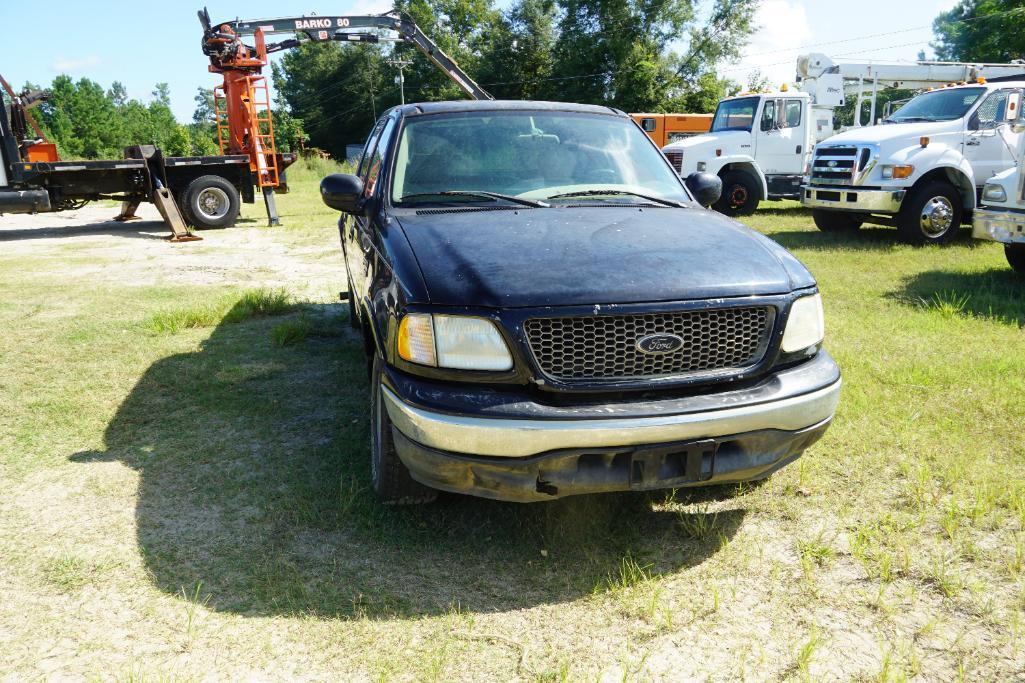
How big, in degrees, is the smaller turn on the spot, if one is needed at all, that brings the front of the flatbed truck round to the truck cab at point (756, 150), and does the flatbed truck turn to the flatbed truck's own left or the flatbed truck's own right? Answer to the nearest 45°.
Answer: approximately 180°

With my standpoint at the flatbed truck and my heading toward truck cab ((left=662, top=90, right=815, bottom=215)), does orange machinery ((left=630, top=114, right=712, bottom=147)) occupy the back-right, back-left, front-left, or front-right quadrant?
front-left

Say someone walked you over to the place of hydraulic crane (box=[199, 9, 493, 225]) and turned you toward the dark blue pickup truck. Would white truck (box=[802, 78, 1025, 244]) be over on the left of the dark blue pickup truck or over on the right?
left

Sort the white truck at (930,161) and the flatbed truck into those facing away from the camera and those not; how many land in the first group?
0

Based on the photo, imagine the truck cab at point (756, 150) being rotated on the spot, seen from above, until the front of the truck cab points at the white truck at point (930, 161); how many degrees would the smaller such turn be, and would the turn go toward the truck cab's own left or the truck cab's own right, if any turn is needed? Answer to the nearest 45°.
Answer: approximately 90° to the truck cab's own left

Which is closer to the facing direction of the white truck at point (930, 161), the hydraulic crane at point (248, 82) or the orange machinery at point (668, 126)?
the hydraulic crane

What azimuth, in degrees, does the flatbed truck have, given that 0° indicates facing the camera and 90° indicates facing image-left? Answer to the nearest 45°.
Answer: approximately 90°

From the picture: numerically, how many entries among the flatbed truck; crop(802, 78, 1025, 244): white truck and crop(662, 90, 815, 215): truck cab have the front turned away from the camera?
0

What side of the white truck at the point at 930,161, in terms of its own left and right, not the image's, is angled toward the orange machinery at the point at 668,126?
right

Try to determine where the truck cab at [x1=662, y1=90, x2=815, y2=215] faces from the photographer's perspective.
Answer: facing the viewer and to the left of the viewer

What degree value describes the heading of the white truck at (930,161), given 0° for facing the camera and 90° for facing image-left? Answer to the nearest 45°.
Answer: approximately 45°

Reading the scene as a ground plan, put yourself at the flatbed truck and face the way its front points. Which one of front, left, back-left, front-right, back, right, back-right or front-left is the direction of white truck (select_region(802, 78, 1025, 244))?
back-left

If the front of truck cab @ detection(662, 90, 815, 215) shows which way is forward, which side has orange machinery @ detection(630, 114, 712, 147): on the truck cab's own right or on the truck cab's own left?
on the truck cab's own right

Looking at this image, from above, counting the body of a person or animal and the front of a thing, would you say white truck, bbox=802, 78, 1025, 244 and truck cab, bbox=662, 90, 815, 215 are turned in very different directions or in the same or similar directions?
same or similar directions
